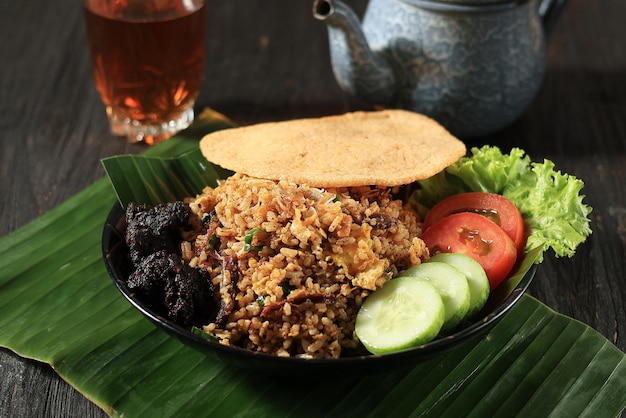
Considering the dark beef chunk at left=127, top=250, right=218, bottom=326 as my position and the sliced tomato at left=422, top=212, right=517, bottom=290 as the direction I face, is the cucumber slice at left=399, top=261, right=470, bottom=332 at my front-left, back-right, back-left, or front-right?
front-right

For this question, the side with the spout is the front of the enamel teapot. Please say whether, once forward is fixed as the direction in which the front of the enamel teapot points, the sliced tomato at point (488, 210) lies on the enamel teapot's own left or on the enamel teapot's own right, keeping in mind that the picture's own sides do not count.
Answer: on the enamel teapot's own left

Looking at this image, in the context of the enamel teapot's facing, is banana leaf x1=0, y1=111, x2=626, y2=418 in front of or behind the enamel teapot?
in front

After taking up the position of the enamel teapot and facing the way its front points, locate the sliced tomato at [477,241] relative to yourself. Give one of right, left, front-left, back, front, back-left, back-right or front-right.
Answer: front-left

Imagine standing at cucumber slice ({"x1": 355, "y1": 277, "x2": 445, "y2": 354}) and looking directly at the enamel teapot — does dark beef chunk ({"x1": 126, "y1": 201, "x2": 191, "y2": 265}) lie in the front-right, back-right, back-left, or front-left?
front-left

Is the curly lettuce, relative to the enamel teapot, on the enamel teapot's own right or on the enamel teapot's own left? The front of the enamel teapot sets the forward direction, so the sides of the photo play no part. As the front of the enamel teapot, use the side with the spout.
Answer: on the enamel teapot's own left

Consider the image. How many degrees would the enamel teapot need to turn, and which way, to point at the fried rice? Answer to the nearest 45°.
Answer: approximately 45° to its left

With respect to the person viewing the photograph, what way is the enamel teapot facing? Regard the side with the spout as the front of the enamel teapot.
facing the viewer and to the left of the viewer

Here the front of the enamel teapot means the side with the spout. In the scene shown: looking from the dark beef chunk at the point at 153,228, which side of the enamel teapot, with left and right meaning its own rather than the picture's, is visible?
front

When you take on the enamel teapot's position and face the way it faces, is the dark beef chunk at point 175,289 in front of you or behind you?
in front

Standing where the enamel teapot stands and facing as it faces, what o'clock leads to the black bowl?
The black bowl is roughly at 11 o'clock from the enamel teapot.

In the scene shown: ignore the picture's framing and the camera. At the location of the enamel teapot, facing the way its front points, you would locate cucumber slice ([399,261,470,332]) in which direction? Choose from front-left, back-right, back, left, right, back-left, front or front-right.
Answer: front-left
